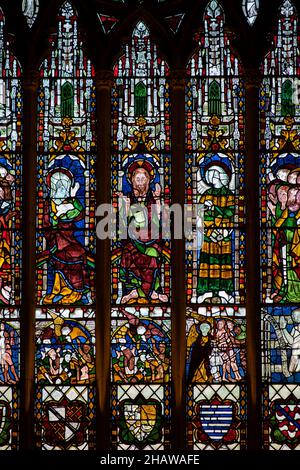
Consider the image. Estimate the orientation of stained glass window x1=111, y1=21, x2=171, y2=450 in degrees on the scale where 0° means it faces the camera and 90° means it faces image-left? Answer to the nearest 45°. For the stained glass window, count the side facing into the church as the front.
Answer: approximately 0°

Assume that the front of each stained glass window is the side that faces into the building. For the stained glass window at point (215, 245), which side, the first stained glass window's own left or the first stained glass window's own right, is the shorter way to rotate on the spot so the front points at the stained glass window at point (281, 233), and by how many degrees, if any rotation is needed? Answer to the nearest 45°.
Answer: approximately 90° to the first stained glass window's own left

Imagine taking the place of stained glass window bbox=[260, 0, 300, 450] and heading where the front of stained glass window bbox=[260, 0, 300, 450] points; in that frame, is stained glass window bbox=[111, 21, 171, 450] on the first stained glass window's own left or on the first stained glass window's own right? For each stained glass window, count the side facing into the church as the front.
on the first stained glass window's own right

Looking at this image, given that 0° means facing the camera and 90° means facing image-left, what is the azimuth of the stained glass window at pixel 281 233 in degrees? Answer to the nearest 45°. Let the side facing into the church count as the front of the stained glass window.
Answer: approximately 0°

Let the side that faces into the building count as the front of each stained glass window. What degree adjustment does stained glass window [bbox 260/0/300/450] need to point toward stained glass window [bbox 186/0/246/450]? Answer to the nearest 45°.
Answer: approximately 90° to its right

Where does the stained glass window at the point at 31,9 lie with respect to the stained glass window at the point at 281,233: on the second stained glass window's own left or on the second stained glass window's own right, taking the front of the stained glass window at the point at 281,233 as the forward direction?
on the second stained glass window's own right
